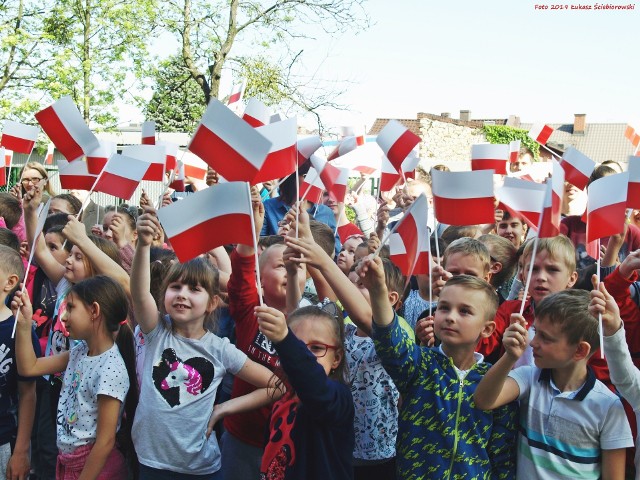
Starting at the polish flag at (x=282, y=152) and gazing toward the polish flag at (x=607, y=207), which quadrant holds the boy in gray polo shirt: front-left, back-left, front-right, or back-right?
front-right

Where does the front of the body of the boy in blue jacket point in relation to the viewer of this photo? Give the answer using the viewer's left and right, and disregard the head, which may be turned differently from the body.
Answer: facing the viewer

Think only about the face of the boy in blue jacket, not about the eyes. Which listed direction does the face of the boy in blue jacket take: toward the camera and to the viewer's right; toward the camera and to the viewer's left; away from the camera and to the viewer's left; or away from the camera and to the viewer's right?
toward the camera and to the viewer's left

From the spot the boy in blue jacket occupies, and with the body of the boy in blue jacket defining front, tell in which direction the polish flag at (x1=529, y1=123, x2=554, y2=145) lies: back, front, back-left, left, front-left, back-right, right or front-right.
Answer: back

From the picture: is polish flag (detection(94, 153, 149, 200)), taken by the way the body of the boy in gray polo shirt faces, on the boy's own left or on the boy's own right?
on the boy's own right

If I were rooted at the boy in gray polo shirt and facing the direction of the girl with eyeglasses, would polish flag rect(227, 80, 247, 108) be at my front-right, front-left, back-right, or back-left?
front-right

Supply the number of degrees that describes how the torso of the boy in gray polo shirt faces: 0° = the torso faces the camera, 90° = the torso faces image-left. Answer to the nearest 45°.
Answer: approximately 45°

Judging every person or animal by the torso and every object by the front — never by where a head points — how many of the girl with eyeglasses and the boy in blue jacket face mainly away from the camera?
0

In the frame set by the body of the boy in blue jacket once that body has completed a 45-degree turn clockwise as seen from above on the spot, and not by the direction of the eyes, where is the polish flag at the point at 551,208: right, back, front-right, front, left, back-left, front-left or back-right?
back

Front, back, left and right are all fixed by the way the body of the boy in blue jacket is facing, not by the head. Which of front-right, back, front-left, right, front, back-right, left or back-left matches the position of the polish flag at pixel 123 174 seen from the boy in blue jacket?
back-right

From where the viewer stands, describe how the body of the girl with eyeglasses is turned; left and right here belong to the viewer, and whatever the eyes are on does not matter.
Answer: facing the viewer and to the left of the viewer

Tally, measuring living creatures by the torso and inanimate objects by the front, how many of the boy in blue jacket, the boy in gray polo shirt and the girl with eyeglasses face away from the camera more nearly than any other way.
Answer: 0

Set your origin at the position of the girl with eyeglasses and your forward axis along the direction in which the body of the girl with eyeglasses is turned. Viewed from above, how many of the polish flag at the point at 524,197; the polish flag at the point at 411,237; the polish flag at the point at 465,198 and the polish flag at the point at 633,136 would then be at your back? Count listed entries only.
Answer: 4
